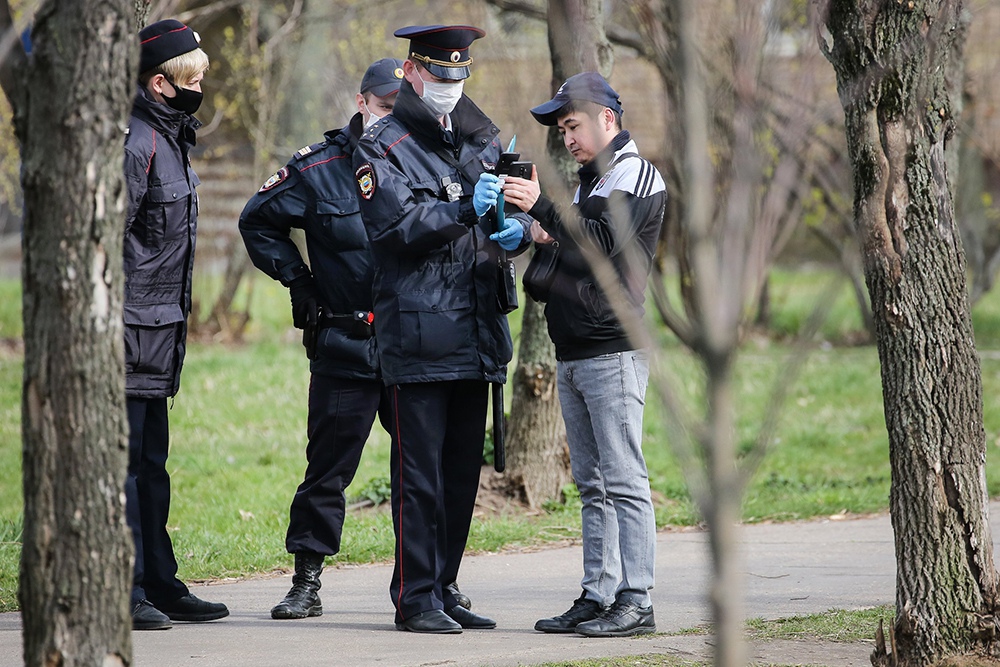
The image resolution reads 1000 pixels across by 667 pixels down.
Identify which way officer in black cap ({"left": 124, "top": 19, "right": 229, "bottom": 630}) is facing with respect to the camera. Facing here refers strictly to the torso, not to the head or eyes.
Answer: to the viewer's right

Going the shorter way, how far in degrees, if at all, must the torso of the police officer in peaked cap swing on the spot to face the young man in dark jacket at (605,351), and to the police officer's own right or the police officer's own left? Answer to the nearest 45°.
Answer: approximately 45° to the police officer's own left

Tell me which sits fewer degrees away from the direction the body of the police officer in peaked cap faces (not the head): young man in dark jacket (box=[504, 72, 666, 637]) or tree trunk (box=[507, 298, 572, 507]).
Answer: the young man in dark jacket

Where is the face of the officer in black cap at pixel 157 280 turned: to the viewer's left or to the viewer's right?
to the viewer's right
